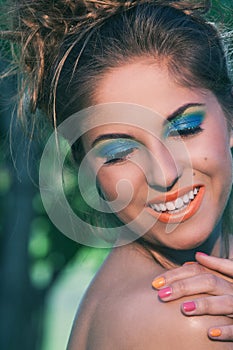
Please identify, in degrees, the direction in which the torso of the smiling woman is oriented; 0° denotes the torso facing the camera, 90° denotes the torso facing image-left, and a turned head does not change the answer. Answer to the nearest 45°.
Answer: approximately 315°
